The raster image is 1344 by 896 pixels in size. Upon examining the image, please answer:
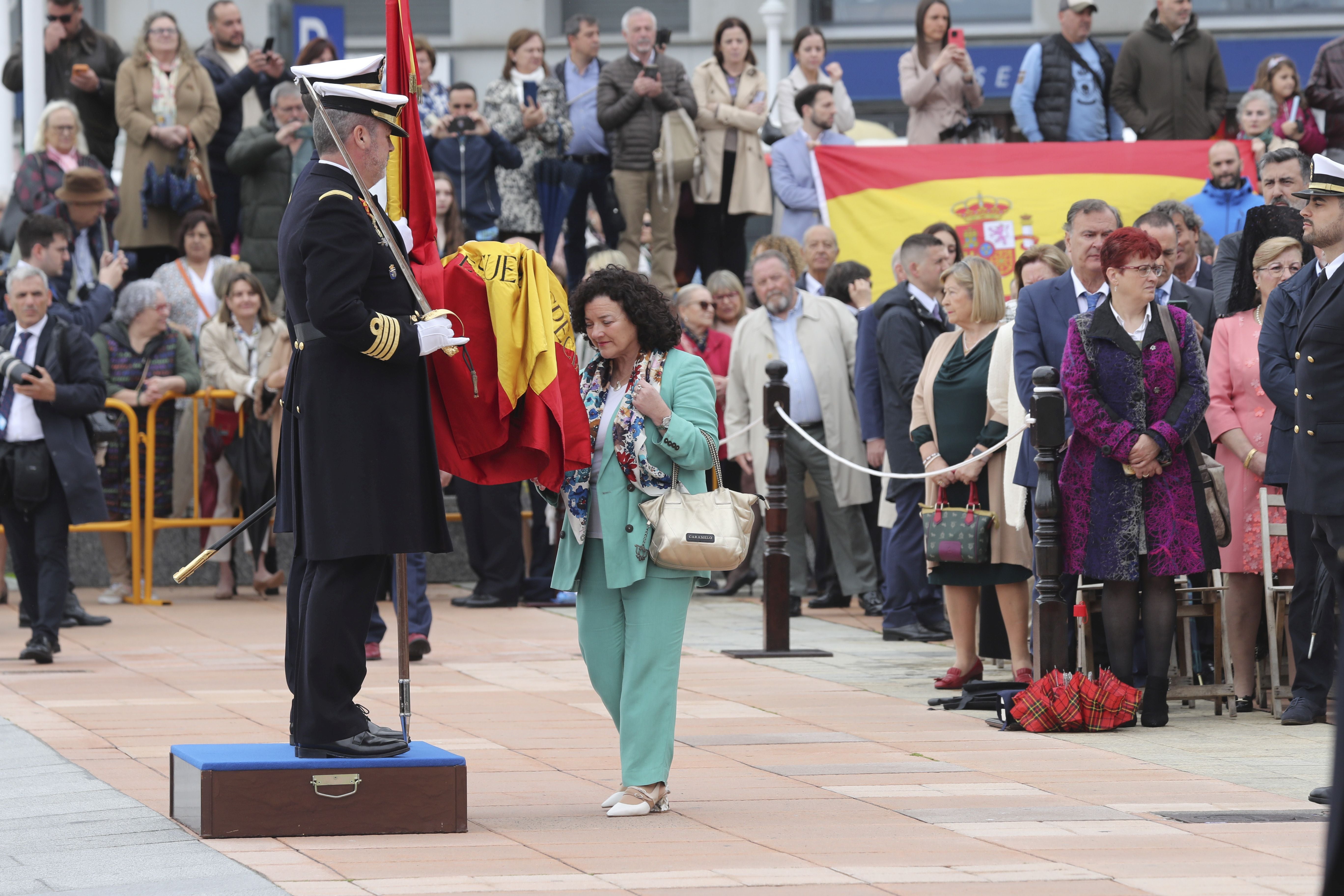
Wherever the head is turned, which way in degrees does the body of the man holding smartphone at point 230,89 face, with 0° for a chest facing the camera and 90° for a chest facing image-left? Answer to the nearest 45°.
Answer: approximately 315°

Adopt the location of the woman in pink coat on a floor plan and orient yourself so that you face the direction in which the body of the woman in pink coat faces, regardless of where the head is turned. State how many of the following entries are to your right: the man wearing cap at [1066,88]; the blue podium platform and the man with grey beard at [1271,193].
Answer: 1

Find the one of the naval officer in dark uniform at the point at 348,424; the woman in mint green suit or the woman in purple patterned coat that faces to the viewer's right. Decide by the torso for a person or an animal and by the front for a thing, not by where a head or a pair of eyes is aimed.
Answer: the naval officer in dark uniform

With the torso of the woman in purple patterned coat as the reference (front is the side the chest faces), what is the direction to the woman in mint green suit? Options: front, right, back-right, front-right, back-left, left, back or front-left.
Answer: front-right

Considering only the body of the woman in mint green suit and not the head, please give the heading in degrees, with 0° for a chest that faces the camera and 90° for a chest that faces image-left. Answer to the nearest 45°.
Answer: approximately 45°

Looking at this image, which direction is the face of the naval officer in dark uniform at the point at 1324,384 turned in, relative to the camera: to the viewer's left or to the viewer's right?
to the viewer's left

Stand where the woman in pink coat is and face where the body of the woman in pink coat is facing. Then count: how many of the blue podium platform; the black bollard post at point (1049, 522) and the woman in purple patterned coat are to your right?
3

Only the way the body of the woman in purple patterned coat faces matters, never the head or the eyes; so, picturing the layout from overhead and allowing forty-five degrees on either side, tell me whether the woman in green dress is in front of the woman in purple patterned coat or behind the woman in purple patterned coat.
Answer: behind

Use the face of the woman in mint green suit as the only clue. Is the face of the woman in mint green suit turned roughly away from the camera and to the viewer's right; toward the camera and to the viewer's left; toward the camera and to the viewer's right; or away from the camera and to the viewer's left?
toward the camera and to the viewer's left

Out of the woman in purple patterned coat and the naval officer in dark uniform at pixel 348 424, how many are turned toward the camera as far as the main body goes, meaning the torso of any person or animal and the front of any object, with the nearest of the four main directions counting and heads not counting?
1

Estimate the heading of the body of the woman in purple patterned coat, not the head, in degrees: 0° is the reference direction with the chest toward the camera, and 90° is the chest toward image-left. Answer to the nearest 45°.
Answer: approximately 0°

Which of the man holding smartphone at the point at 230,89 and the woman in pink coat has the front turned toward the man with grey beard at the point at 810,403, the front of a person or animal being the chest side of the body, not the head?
the man holding smartphone

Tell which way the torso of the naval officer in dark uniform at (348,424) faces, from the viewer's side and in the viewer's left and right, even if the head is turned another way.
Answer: facing to the right of the viewer

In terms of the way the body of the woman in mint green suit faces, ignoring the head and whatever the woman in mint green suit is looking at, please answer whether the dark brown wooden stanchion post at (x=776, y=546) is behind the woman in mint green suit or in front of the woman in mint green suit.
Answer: behind

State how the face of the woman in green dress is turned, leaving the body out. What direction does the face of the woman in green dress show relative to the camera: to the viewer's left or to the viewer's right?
to the viewer's left
